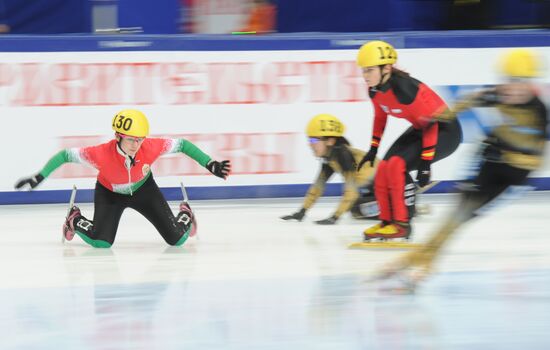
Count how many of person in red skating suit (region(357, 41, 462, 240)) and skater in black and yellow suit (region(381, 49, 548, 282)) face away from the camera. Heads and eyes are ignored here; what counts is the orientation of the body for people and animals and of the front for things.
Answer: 0

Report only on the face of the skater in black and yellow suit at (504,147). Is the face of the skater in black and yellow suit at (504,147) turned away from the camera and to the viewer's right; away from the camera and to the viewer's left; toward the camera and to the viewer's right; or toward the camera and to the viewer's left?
toward the camera and to the viewer's left

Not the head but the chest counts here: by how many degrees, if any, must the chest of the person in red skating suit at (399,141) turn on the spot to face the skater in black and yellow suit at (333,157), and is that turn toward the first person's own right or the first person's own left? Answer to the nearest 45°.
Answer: approximately 90° to the first person's own right

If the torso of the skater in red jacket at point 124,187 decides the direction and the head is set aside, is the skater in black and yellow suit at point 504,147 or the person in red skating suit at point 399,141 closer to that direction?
the skater in black and yellow suit

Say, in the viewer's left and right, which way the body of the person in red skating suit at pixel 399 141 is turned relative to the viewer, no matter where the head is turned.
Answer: facing the viewer and to the left of the viewer

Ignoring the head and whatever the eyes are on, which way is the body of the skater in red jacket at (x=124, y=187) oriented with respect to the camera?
toward the camera

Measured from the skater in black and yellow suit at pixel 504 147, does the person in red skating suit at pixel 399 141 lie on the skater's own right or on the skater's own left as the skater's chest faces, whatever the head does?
on the skater's own right

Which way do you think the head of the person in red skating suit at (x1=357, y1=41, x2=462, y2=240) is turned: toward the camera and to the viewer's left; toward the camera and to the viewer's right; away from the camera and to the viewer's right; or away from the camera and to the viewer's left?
toward the camera and to the viewer's left

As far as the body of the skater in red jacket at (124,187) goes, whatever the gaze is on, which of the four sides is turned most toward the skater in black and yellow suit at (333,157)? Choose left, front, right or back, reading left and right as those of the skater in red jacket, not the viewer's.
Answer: left

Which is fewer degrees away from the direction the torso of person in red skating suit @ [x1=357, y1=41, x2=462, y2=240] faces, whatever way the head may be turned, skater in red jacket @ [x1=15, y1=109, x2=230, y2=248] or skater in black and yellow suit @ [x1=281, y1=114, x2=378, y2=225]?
the skater in red jacket

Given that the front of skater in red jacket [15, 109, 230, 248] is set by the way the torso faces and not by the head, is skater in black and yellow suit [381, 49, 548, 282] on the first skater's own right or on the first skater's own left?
on the first skater's own left

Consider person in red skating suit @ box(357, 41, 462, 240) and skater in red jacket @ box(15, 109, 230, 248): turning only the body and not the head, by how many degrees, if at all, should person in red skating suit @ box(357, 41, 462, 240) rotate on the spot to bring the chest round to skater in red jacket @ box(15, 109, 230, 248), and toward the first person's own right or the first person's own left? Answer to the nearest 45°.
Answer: approximately 45° to the first person's own right
